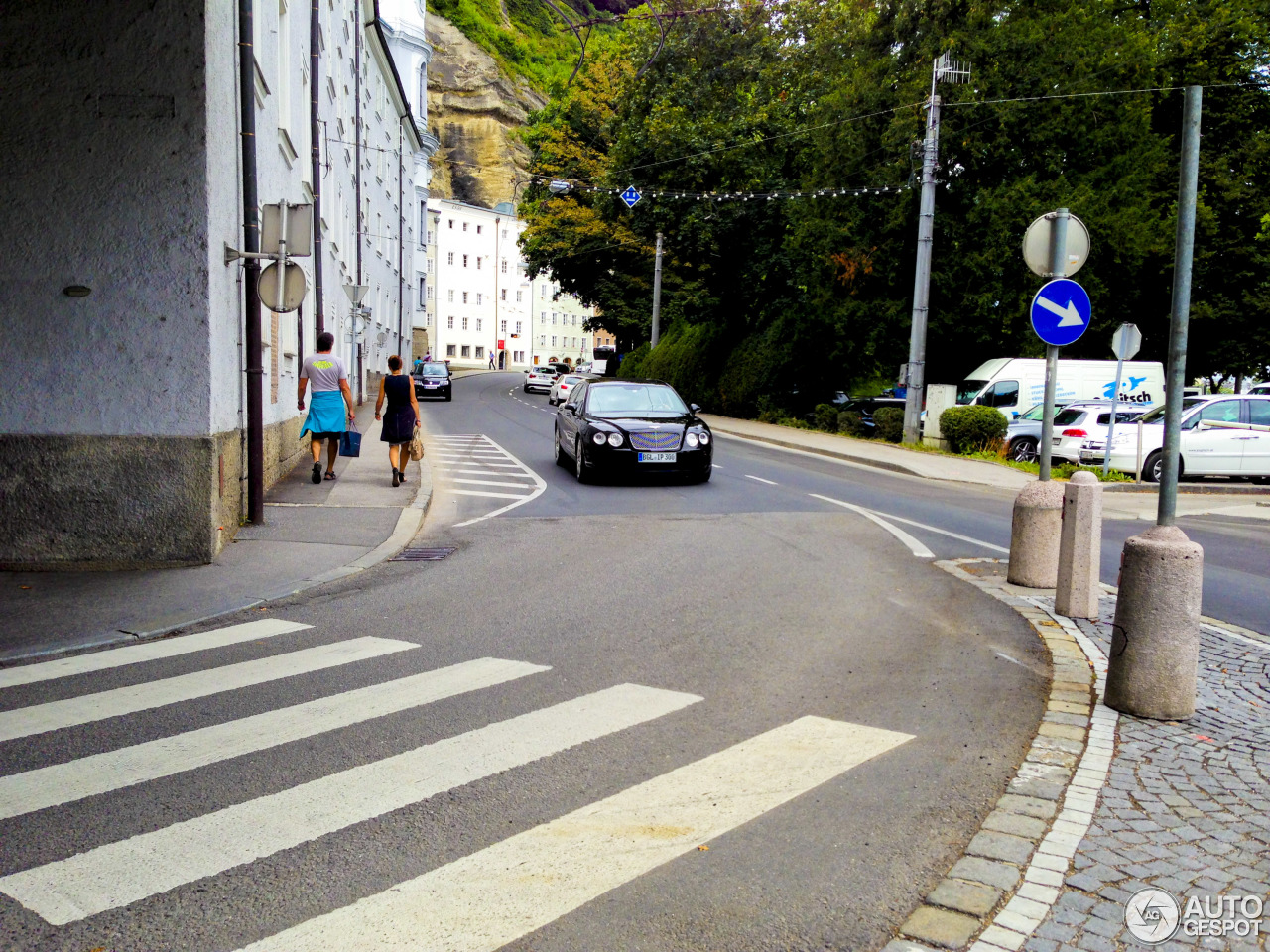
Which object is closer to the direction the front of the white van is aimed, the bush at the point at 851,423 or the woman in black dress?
the bush

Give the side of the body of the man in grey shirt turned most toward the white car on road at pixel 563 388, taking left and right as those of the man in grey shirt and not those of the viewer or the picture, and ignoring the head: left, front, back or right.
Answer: front

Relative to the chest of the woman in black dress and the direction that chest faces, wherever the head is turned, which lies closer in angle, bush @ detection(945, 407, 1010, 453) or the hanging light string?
the hanging light string

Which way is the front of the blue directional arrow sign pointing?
toward the camera

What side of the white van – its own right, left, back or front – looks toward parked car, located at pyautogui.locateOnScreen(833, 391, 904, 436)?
front

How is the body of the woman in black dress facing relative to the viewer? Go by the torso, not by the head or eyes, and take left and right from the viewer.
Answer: facing away from the viewer

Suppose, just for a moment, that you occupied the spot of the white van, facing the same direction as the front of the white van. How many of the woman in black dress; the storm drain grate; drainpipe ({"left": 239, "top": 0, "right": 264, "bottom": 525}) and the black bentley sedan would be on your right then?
0

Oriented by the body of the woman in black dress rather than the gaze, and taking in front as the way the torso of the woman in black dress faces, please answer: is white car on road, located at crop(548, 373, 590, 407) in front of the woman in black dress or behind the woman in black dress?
in front

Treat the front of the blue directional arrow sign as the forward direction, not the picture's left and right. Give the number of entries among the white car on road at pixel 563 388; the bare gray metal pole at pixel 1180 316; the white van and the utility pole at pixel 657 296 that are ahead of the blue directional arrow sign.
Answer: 1

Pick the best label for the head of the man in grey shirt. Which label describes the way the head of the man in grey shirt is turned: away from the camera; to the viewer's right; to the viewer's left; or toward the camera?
away from the camera

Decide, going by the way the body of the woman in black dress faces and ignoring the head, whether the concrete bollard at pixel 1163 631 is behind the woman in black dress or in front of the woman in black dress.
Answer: behind

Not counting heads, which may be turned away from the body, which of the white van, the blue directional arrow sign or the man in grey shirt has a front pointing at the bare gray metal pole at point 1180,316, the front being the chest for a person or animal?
the blue directional arrow sign

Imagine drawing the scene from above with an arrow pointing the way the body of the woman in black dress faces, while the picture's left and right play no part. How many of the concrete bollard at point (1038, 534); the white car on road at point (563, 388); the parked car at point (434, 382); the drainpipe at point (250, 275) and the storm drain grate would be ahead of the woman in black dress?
2

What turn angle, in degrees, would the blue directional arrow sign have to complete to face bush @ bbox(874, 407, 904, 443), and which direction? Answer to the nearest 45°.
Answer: approximately 180°

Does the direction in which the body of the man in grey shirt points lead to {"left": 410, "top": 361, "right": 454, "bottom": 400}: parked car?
yes

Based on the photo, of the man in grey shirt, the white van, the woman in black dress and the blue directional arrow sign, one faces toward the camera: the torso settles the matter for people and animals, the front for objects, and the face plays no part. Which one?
the blue directional arrow sign

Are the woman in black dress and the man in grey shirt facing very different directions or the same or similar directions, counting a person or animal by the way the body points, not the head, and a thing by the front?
same or similar directions

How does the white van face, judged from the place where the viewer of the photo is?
facing to the left of the viewer

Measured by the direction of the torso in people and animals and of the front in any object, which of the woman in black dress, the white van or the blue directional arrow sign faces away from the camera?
the woman in black dress

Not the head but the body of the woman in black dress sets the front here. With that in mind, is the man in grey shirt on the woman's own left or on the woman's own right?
on the woman's own left

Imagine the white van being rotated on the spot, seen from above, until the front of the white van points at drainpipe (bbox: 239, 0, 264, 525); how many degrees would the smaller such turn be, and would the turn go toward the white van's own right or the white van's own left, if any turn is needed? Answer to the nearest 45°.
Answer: approximately 90° to the white van's own left

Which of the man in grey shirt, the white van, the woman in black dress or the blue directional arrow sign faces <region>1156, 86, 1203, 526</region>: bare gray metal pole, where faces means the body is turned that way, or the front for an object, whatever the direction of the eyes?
the blue directional arrow sign
